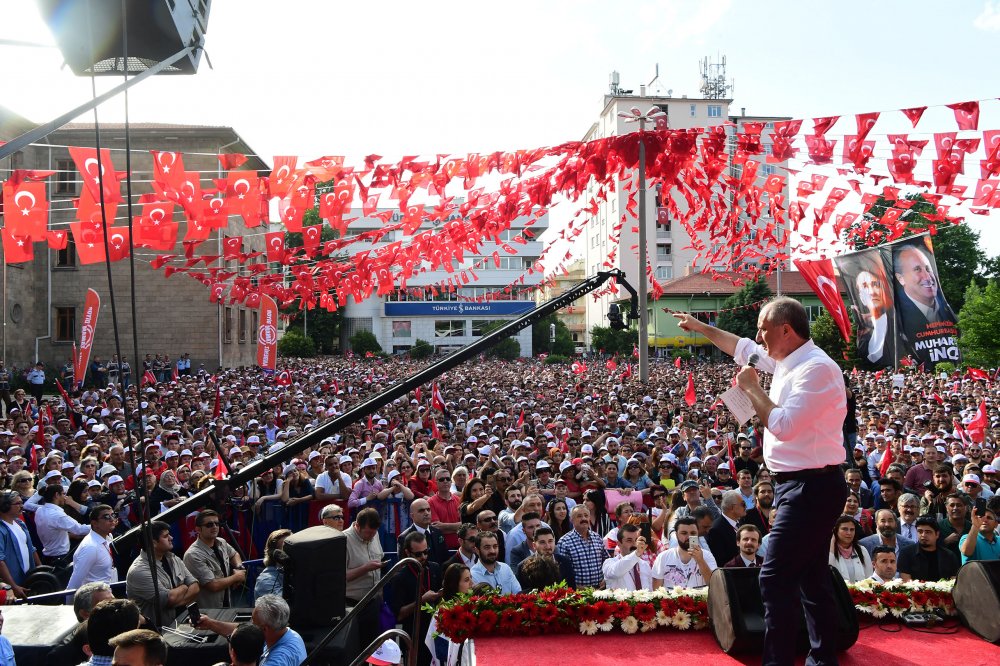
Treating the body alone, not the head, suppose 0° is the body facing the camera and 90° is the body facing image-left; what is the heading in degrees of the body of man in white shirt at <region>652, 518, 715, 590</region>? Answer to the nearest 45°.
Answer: approximately 0°

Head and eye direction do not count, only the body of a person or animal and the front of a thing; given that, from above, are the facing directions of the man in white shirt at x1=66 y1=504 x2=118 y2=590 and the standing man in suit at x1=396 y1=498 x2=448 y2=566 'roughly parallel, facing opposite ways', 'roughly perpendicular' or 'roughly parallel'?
roughly parallel

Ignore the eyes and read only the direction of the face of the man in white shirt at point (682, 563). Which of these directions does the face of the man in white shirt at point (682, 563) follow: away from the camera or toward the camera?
toward the camera

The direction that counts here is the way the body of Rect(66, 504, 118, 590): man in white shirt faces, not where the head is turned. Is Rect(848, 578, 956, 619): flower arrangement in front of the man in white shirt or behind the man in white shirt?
in front

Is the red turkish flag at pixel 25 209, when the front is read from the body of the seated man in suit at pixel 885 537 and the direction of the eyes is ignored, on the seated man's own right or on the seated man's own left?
on the seated man's own right

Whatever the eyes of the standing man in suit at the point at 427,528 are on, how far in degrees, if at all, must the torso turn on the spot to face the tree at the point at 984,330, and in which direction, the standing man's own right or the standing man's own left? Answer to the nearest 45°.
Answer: approximately 90° to the standing man's own left

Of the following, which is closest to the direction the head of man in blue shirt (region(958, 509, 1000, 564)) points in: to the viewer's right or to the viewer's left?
to the viewer's left

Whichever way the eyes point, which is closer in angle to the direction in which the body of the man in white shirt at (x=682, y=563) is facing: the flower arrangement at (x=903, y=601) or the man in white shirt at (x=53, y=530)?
the flower arrangement

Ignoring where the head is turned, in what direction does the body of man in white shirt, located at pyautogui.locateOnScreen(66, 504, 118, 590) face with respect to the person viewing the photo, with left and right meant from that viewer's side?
facing the viewer and to the right of the viewer

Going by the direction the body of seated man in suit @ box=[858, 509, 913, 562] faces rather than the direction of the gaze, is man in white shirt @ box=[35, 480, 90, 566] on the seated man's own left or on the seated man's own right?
on the seated man's own right

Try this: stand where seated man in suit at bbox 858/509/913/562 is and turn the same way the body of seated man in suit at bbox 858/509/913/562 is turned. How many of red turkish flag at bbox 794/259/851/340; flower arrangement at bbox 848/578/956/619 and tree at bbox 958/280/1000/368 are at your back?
2

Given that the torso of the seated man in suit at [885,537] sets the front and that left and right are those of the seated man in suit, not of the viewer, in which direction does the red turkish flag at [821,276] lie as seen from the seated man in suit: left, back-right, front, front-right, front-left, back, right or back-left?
back

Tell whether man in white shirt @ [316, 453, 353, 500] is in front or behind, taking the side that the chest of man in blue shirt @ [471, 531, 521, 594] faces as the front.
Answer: behind

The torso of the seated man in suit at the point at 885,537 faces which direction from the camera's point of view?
toward the camera
